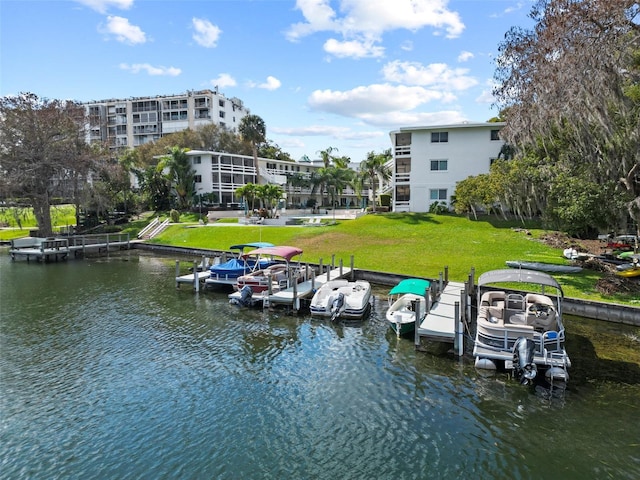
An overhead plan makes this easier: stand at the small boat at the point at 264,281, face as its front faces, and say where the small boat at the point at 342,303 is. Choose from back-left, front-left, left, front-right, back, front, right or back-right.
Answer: right

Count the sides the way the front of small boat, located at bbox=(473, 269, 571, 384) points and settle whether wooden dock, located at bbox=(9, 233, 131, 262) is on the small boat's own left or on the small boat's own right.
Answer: on the small boat's own left

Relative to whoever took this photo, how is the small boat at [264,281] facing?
facing away from the viewer and to the right of the viewer

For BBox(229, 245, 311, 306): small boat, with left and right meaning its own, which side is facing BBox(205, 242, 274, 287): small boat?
left

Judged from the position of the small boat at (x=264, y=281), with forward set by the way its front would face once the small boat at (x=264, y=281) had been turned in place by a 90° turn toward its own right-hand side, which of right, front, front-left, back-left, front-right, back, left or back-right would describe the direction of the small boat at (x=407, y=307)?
front

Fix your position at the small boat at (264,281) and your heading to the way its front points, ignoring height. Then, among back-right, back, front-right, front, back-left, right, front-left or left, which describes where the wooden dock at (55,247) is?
left

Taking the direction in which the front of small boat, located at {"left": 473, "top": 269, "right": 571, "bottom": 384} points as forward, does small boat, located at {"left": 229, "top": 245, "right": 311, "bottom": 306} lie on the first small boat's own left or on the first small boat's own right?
on the first small boat's own left

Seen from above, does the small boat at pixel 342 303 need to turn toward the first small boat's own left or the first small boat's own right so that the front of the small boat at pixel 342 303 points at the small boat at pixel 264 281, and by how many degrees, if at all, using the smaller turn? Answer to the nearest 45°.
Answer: approximately 45° to the first small boat's own left

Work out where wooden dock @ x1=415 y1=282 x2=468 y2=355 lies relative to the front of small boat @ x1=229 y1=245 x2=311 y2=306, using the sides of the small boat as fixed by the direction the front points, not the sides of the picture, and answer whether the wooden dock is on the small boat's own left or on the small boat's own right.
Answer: on the small boat's own right

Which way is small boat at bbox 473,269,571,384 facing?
away from the camera

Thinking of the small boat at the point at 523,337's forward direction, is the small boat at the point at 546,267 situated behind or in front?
in front

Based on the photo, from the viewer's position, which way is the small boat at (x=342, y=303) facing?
facing away from the viewer

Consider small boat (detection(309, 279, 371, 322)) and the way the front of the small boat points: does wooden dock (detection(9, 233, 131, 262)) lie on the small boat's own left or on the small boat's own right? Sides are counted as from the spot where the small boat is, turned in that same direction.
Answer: on the small boat's own left

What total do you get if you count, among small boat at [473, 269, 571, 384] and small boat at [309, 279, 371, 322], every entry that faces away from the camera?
2
